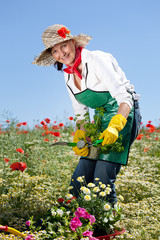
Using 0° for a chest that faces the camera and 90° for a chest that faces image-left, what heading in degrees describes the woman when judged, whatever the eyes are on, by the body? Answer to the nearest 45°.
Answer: approximately 45°
